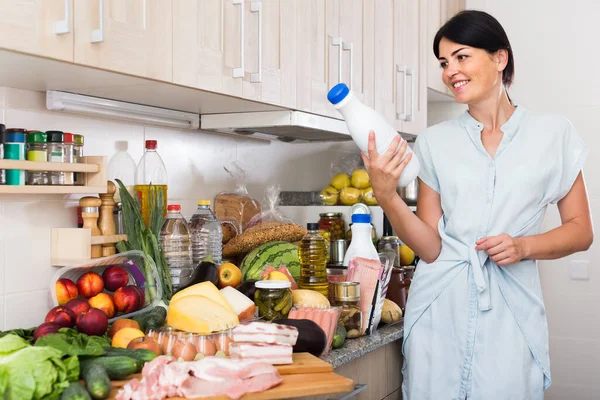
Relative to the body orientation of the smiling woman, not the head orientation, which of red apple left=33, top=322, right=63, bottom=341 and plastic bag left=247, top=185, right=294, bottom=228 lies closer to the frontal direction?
the red apple

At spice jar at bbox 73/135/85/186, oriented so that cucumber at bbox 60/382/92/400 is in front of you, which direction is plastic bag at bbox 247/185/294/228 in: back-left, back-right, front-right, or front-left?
back-left

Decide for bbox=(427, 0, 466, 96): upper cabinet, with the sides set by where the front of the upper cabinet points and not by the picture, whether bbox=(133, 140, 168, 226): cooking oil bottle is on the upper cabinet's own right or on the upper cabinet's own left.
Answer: on the upper cabinet's own right

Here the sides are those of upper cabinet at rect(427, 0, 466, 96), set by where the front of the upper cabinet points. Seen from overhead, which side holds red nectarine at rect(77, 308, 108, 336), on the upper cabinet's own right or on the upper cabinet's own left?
on the upper cabinet's own right

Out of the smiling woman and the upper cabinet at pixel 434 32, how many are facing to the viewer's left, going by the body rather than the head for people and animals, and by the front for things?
0

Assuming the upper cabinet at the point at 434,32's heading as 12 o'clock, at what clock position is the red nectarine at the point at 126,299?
The red nectarine is roughly at 2 o'clock from the upper cabinet.

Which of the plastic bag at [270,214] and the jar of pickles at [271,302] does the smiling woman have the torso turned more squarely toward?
the jar of pickles

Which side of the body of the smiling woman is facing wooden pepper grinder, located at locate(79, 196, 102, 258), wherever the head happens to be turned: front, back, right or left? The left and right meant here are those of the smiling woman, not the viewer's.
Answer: right

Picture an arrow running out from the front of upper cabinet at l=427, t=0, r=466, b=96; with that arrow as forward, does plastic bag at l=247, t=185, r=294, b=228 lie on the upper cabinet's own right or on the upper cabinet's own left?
on the upper cabinet's own right

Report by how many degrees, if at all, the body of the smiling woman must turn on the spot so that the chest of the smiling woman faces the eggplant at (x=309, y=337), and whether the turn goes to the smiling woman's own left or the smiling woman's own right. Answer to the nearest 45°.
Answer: approximately 45° to the smiling woman's own right

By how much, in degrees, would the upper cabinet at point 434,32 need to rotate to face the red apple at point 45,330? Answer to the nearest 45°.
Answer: approximately 45° to its right

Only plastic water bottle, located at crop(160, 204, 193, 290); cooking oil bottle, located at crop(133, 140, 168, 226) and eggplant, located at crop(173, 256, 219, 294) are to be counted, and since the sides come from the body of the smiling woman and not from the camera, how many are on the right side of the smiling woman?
3

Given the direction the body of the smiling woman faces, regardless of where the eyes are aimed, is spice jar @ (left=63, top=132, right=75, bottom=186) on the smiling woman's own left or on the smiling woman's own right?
on the smiling woman's own right

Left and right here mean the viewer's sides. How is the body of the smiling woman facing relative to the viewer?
facing the viewer

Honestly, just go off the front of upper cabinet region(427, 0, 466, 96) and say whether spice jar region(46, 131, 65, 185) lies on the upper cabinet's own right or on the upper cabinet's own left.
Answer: on the upper cabinet's own right

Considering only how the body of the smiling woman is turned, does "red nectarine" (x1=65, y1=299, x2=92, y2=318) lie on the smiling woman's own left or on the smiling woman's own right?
on the smiling woman's own right

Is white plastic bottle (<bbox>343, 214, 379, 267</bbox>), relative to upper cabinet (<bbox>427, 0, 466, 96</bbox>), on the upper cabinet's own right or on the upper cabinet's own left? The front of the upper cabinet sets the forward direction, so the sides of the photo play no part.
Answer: on the upper cabinet's own right

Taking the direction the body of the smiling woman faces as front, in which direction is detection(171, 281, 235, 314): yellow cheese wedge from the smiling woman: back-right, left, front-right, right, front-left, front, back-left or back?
front-right

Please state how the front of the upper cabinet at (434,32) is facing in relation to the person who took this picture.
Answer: facing the viewer and to the right of the viewer
